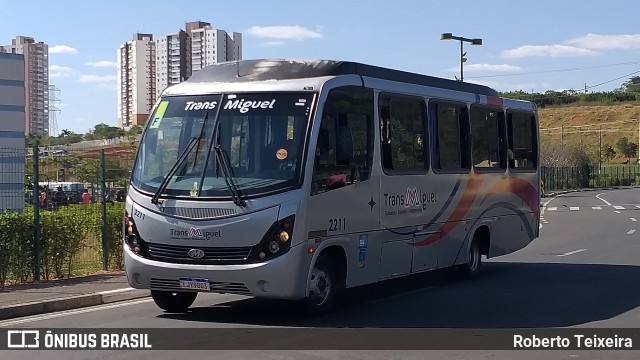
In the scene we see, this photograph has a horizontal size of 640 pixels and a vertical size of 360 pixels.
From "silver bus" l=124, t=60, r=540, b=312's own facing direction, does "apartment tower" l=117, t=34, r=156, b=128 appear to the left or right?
on its right

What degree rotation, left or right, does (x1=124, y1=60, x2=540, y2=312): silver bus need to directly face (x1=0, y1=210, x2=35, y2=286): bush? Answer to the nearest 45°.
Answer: approximately 90° to its right

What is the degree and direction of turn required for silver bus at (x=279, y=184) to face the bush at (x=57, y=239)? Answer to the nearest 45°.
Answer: approximately 90° to its right

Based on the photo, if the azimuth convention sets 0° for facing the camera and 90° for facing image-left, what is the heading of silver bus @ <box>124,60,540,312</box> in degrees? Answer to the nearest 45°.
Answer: approximately 45°

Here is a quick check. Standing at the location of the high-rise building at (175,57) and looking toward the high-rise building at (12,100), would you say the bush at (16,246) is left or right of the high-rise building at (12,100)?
left

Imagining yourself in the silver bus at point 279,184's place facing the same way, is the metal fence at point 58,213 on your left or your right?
on your right

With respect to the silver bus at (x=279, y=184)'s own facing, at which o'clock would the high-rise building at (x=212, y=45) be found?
The high-rise building is roughly at 4 o'clock from the silver bus.

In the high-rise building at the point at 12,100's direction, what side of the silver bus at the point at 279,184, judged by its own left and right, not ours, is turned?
right

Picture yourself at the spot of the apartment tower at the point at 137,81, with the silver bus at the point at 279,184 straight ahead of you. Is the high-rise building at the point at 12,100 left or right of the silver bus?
right

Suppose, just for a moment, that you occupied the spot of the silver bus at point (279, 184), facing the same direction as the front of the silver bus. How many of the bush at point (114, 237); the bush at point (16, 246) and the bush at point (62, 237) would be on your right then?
3

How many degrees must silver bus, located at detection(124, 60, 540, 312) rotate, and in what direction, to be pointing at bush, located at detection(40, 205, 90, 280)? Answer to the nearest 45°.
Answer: approximately 90° to its right
